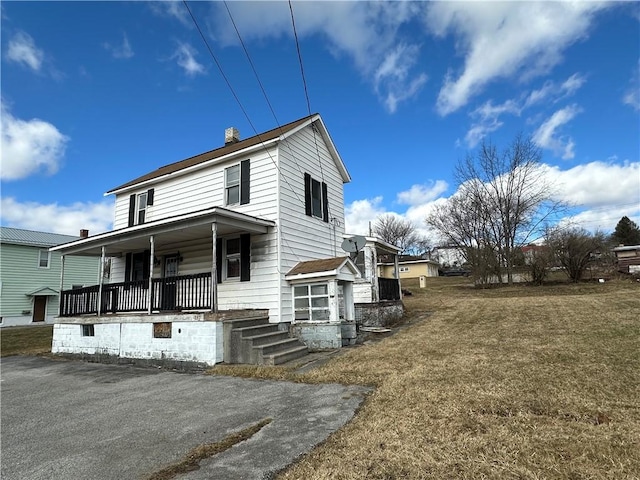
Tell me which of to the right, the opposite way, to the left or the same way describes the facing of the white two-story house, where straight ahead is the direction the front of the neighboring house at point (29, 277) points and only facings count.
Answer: to the right

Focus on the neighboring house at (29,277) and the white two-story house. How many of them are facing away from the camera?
0

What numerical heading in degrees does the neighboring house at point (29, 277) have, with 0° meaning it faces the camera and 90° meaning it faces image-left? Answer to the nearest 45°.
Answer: approximately 315°

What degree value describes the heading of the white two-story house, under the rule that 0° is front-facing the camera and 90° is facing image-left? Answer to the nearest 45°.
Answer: approximately 45°
